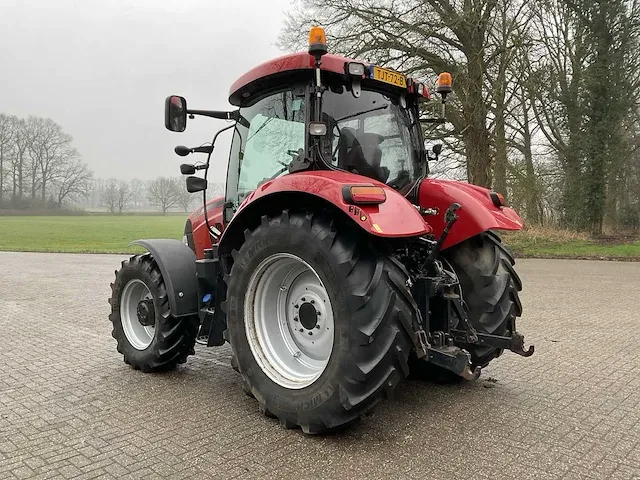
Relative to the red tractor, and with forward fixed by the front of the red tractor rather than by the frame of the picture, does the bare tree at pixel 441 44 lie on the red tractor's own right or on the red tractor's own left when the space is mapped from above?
on the red tractor's own right

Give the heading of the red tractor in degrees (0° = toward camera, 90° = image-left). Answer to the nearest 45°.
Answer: approximately 135°
